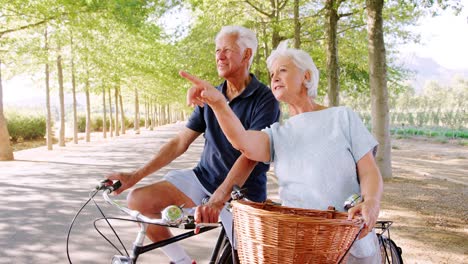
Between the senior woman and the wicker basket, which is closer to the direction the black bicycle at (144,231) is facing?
the wicker basket

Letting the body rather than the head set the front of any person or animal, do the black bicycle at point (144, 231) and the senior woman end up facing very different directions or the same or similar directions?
same or similar directions

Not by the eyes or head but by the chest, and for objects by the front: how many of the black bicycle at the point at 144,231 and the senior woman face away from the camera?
0

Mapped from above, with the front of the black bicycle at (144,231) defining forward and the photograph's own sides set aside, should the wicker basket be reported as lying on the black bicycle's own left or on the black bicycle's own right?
on the black bicycle's own left

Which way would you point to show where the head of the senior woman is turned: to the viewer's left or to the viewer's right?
to the viewer's left

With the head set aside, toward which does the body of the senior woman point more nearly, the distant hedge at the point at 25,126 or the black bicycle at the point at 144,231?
the black bicycle

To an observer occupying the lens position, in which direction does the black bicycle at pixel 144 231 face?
facing the viewer and to the left of the viewer

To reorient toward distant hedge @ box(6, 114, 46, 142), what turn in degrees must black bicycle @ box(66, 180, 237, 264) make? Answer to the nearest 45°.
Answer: approximately 135° to its right

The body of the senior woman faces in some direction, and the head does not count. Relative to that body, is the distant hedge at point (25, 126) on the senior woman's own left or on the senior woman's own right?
on the senior woman's own right

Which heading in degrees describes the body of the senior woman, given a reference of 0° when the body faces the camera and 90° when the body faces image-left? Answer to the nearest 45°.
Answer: approximately 45°

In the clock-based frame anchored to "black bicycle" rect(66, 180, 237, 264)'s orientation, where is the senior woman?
The senior woman is roughly at 8 o'clock from the black bicycle.
